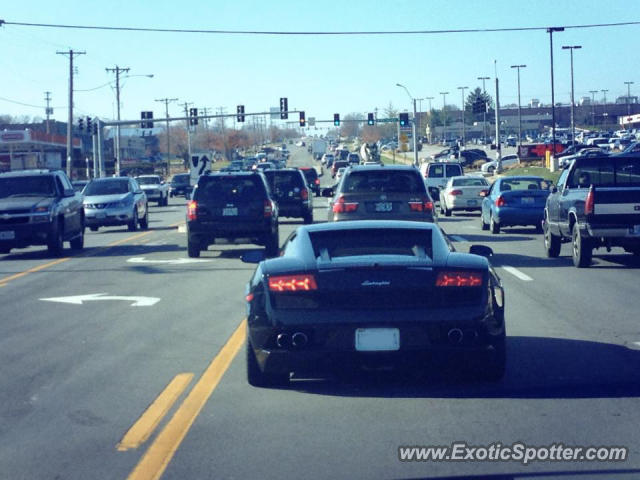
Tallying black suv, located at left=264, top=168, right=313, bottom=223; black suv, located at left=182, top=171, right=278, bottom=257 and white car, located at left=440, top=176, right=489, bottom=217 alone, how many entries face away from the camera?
3

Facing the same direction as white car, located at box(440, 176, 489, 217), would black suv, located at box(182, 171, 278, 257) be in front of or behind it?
behind

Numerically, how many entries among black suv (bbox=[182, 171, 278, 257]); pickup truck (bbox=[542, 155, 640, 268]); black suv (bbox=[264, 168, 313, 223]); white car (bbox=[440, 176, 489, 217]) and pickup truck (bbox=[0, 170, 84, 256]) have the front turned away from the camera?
4

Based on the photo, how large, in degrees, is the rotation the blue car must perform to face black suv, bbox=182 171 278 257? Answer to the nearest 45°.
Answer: approximately 135° to its left

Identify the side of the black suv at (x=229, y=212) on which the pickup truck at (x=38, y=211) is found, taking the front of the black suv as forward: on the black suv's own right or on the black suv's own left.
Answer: on the black suv's own left

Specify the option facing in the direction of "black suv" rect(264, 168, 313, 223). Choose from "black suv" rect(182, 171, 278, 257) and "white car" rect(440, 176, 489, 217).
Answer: "black suv" rect(182, 171, 278, 257)

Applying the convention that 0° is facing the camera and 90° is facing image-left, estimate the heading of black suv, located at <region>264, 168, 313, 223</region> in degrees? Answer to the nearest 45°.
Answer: approximately 180°

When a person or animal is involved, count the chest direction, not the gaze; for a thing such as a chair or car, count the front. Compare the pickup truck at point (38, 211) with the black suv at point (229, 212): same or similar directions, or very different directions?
very different directions

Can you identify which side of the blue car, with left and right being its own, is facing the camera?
back

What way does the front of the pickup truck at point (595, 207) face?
away from the camera

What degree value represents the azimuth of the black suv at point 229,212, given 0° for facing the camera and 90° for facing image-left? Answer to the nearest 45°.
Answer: approximately 180°

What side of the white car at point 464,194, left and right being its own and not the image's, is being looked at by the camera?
back
